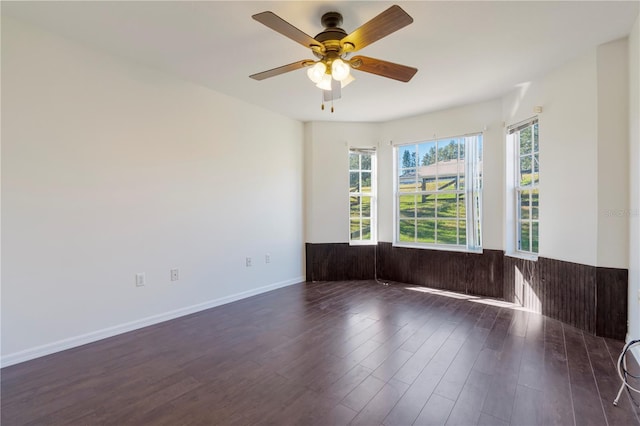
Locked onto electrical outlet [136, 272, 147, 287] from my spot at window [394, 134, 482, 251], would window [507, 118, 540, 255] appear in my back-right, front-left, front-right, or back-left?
back-left

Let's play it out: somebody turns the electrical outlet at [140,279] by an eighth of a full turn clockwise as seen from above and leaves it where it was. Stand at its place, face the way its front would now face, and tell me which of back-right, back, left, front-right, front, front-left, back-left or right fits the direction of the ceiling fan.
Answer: front-left

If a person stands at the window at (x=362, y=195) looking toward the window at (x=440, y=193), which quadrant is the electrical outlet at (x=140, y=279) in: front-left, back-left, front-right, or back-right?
back-right

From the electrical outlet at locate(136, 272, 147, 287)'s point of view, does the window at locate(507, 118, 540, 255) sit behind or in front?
in front

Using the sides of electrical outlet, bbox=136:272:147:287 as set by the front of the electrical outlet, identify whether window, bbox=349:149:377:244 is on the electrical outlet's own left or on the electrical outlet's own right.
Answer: on the electrical outlet's own left

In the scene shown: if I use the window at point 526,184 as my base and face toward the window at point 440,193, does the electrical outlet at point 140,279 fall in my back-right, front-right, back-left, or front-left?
front-left

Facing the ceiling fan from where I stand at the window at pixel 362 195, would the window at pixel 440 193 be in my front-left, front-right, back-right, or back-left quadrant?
front-left

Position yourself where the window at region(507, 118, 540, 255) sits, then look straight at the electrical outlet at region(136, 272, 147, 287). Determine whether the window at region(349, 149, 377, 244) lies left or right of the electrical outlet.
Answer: right

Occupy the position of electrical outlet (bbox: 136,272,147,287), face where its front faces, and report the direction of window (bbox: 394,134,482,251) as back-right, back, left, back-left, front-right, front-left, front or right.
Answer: front-left
